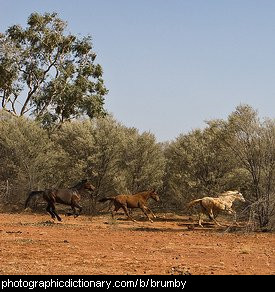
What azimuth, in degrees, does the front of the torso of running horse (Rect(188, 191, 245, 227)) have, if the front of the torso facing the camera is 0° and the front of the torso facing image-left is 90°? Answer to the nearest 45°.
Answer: approximately 270°
